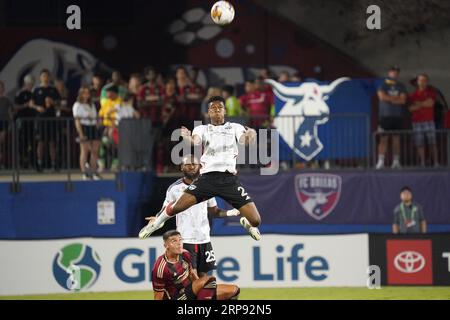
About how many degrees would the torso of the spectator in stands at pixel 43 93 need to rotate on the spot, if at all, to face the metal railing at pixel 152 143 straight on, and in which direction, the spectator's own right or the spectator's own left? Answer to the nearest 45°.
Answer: approximately 90° to the spectator's own left

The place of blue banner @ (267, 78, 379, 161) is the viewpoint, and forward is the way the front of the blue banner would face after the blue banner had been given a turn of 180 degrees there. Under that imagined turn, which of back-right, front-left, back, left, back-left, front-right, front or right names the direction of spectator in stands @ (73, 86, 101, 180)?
left

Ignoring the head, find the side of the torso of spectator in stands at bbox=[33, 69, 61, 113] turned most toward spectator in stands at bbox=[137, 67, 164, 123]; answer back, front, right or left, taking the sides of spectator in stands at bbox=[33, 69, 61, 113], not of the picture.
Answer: left

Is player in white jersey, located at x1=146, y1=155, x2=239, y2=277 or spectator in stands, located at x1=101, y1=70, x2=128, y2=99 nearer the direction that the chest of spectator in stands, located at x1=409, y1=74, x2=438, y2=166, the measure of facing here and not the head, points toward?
the player in white jersey

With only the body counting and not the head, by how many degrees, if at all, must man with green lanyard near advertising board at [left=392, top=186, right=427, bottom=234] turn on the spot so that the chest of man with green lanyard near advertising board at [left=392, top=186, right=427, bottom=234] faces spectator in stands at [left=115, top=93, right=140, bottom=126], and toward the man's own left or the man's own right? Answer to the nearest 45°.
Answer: approximately 90° to the man's own right

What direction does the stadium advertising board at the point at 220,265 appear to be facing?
toward the camera

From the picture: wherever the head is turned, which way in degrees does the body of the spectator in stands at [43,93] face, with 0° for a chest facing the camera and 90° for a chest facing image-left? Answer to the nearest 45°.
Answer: approximately 0°
